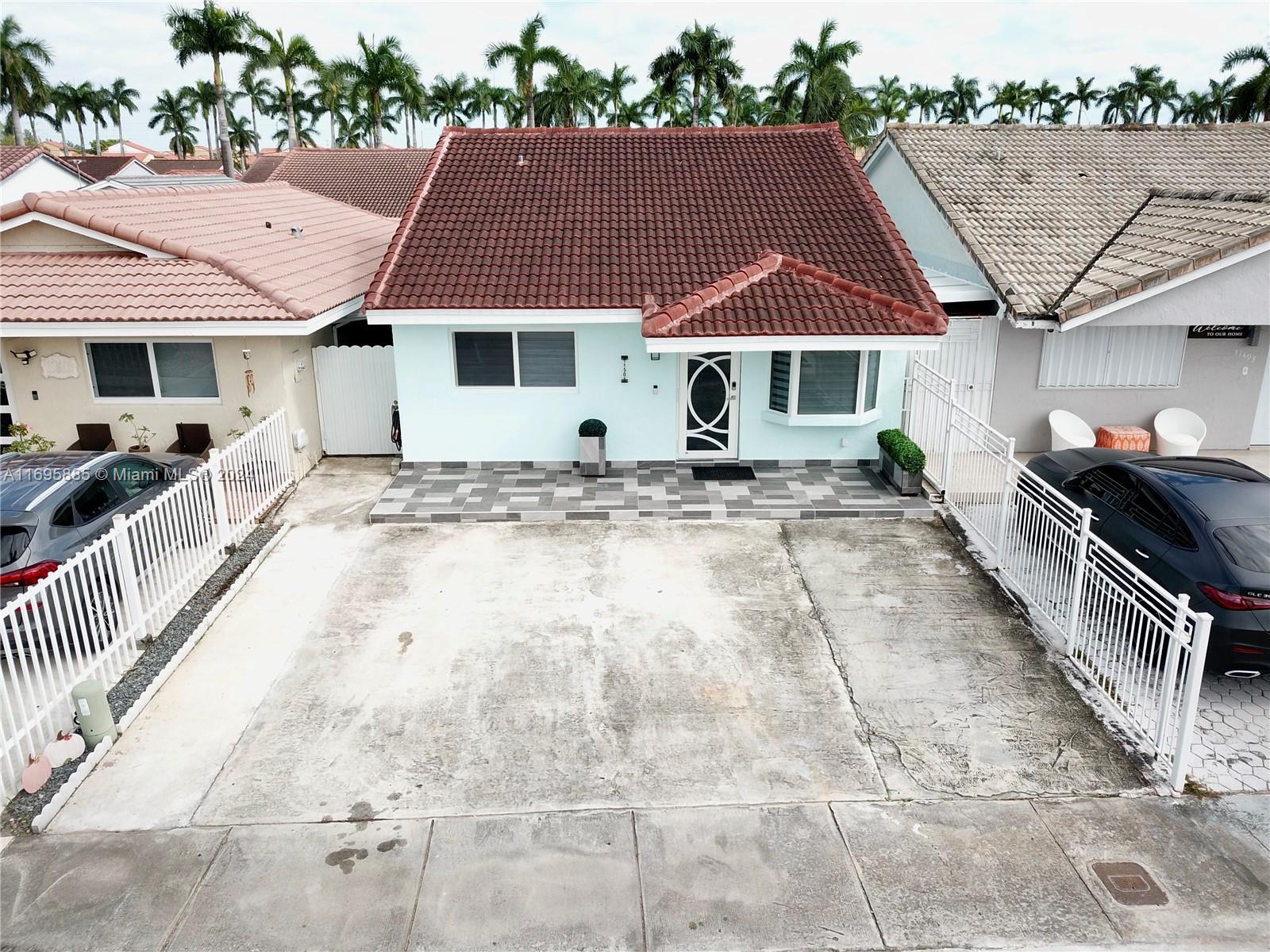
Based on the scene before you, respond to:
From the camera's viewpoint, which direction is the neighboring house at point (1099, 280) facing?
toward the camera

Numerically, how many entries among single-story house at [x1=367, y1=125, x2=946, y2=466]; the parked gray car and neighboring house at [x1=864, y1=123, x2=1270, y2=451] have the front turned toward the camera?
2

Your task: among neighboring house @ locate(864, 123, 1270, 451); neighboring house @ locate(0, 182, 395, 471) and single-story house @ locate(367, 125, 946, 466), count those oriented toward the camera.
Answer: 3

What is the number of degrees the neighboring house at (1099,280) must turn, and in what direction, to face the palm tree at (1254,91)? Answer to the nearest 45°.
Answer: approximately 180°

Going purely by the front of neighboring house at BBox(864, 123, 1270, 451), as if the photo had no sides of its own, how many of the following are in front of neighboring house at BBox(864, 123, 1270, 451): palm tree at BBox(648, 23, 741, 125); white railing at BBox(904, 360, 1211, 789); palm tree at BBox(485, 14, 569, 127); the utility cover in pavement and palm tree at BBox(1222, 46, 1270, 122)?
2

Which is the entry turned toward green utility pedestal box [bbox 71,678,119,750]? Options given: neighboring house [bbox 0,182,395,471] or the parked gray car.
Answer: the neighboring house

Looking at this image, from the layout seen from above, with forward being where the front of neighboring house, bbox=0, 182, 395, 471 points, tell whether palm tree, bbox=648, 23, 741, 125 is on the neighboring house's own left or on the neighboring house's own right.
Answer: on the neighboring house's own left

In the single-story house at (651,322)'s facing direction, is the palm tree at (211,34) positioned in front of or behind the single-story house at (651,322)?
behind

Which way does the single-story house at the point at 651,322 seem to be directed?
toward the camera

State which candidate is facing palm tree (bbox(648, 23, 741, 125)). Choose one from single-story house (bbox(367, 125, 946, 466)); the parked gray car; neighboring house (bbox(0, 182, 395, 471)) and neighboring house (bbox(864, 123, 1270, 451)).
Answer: the parked gray car

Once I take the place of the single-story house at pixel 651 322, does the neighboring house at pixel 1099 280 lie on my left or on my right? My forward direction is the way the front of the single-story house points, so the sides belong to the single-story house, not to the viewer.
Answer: on my left

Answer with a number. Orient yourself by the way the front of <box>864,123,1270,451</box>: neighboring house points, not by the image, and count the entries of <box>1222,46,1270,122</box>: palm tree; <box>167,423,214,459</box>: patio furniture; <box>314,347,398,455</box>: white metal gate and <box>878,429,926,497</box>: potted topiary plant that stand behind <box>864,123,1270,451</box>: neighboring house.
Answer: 1

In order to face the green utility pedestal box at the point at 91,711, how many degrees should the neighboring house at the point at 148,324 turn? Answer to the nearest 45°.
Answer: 0° — it already faces it

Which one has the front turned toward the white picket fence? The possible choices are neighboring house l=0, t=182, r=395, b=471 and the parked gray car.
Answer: the neighboring house

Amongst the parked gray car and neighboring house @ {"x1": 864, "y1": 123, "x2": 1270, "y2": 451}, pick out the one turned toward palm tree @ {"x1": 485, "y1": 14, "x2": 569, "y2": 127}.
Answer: the parked gray car

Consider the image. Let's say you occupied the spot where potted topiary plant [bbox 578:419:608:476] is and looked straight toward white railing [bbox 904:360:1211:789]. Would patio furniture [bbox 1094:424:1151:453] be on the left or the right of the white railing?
left

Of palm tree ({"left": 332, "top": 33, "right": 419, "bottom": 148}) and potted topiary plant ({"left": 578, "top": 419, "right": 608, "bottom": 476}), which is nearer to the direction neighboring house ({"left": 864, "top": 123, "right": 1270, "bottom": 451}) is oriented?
the potted topiary plant

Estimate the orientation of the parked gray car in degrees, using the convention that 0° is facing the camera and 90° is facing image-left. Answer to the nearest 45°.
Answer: approximately 225°

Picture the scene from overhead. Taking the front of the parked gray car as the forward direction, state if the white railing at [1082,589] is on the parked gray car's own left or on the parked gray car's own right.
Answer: on the parked gray car's own right
